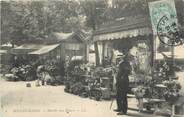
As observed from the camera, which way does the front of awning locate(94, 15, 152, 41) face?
facing the viewer and to the left of the viewer

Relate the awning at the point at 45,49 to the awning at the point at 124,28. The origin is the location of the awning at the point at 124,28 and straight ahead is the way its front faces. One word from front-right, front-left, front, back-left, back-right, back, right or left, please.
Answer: front-right
